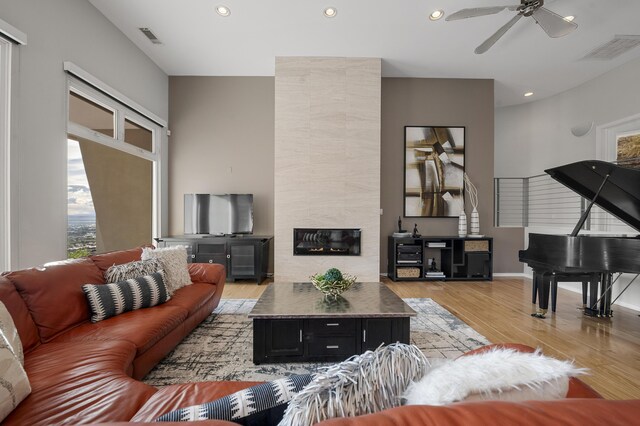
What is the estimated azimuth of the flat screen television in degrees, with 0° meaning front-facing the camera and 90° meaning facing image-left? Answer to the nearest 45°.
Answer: approximately 0°

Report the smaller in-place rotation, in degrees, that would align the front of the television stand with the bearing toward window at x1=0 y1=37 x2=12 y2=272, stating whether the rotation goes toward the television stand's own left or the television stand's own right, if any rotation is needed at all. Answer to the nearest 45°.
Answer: approximately 45° to the television stand's own right

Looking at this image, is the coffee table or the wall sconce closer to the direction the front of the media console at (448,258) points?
the coffee table

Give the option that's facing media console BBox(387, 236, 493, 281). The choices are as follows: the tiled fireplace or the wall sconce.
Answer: the wall sconce

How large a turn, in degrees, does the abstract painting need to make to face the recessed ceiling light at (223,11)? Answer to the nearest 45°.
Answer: approximately 45° to its right

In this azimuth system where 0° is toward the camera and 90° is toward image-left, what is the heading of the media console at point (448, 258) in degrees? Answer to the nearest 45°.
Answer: approximately 0°

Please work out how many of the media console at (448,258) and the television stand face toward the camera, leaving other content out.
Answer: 2
